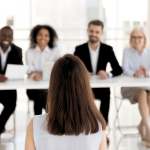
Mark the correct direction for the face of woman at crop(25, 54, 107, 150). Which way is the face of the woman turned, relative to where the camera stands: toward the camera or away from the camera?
away from the camera

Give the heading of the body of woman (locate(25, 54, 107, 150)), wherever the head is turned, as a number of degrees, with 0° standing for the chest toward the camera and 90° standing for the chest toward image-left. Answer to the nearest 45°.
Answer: approximately 180°

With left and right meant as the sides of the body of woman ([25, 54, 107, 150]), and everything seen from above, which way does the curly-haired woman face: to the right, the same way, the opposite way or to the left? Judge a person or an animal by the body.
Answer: the opposite way

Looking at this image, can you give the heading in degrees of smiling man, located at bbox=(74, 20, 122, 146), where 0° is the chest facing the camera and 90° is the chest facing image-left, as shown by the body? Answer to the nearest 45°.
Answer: approximately 0°

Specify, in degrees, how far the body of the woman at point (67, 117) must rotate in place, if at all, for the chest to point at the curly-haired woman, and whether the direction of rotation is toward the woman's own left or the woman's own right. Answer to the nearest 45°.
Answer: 0° — they already face them

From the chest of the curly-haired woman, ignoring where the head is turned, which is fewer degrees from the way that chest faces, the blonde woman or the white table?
the white table

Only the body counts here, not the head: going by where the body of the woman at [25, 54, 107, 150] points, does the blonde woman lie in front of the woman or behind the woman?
in front

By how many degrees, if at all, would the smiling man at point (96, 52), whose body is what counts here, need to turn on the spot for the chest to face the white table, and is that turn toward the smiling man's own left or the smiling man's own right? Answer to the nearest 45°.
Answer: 0° — they already face it

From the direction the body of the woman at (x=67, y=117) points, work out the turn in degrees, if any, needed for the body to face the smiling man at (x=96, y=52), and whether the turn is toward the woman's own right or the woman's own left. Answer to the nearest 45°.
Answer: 0° — they already face them

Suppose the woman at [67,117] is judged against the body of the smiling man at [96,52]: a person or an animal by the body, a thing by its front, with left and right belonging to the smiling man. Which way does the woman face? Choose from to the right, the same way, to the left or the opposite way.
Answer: the opposite way

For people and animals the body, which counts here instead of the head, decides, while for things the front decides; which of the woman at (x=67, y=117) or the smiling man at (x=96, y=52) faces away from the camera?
the woman

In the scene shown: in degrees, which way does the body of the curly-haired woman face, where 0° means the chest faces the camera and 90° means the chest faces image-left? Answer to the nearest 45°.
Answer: approximately 0°

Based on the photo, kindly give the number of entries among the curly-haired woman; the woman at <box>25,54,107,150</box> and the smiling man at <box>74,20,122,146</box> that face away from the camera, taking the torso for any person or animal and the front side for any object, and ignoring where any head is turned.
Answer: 1

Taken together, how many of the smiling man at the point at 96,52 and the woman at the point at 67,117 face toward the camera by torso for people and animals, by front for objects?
1
